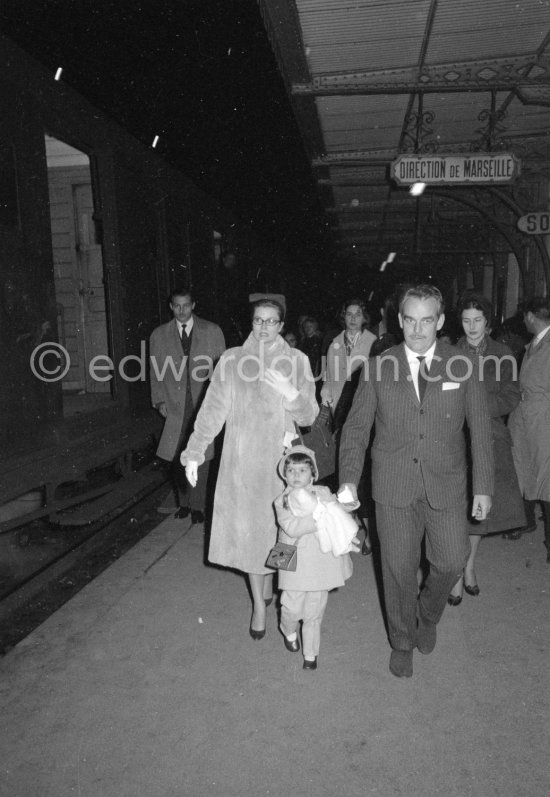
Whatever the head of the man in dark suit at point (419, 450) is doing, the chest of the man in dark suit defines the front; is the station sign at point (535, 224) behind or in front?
behind

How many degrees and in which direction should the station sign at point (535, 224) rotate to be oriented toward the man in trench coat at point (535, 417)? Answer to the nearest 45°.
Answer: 0° — it already faces them

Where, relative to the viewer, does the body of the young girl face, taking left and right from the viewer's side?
facing the viewer

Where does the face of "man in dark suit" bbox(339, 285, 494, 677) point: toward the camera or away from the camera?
toward the camera

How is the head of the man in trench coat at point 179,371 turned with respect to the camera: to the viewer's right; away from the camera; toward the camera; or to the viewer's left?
toward the camera

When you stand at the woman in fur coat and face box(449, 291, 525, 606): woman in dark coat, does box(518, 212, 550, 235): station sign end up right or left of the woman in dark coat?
left

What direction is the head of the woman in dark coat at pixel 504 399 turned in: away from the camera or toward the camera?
toward the camera

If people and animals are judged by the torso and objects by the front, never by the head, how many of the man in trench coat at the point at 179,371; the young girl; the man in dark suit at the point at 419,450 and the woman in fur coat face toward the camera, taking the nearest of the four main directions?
4

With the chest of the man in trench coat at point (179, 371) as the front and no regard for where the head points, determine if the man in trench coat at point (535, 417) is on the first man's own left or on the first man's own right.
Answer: on the first man's own left

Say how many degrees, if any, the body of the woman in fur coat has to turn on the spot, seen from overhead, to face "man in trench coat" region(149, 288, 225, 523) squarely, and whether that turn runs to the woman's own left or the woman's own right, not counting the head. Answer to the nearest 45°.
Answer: approximately 180°

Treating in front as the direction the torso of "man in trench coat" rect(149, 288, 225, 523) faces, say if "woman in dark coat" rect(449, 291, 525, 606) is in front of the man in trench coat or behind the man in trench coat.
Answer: in front

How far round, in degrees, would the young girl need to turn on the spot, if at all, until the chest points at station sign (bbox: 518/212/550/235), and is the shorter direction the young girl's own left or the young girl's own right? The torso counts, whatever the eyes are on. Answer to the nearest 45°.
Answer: approximately 135° to the young girl's own left

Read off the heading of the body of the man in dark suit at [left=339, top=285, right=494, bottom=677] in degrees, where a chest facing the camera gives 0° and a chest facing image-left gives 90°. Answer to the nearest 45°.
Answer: approximately 0°

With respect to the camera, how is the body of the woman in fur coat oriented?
toward the camera

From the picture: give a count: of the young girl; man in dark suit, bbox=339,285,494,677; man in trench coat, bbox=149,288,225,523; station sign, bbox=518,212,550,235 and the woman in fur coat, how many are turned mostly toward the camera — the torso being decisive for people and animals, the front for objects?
5

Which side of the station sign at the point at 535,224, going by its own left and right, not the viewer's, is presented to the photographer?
front
